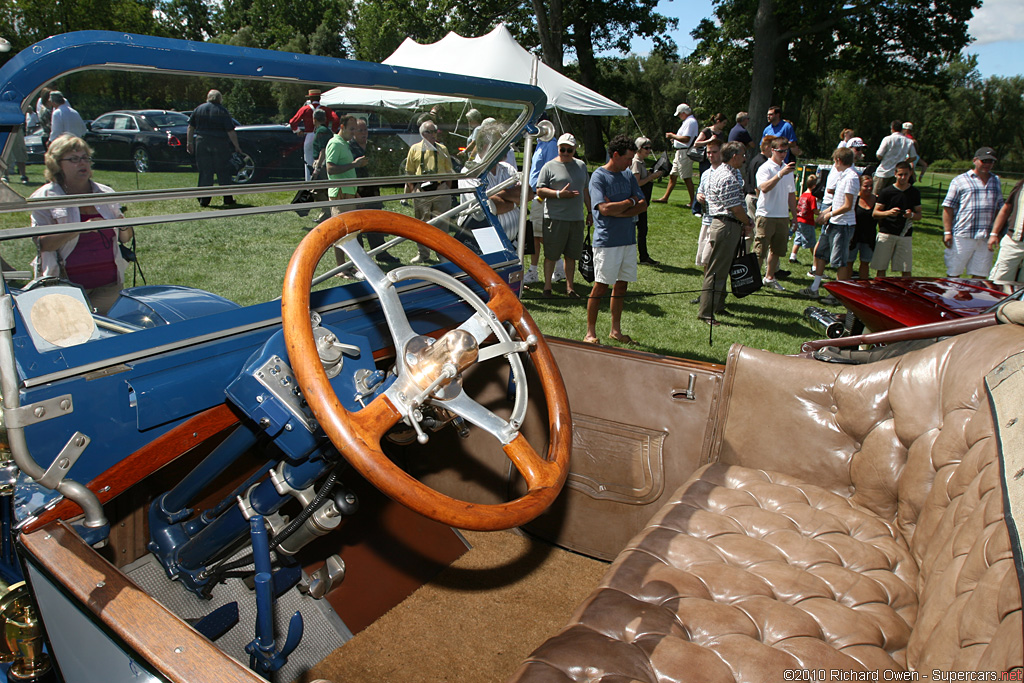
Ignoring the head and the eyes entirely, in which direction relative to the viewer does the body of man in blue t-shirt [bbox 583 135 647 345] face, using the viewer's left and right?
facing the viewer and to the right of the viewer

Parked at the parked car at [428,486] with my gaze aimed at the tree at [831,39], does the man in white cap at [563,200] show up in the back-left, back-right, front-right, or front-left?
front-left

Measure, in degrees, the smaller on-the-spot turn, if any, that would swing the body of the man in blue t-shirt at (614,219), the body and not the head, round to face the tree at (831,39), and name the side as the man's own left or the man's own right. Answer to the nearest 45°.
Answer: approximately 135° to the man's own left

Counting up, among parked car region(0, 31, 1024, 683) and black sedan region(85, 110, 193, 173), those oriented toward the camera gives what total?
0

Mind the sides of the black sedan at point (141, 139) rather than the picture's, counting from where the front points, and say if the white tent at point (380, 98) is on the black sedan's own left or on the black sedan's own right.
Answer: on the black sedan's own right

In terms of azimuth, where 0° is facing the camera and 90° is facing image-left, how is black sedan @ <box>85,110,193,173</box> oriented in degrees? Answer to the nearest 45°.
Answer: approximately 135°

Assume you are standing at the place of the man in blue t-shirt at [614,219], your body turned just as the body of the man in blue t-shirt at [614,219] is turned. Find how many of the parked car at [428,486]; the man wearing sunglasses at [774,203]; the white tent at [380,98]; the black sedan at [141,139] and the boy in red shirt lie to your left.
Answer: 2

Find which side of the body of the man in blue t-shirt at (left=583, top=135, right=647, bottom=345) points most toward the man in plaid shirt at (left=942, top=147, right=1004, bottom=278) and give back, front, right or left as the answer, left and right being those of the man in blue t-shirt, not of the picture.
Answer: left

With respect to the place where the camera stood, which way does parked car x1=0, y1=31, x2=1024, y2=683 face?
facing away from the viewer and to the left of the viewer

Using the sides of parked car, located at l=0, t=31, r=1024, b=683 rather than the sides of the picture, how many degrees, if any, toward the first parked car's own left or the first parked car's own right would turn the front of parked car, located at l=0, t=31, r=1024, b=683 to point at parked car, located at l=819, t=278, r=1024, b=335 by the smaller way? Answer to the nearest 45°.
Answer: approximately 90° to the first parked car's own right

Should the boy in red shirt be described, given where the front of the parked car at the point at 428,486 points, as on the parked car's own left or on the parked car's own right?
on the parked car's own right

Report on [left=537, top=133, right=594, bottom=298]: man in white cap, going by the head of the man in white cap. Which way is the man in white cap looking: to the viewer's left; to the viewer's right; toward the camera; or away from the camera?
toward the camera
